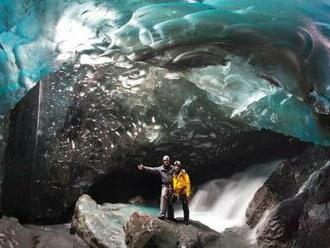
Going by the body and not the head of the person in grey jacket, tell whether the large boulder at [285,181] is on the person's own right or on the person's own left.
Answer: on the person's own left

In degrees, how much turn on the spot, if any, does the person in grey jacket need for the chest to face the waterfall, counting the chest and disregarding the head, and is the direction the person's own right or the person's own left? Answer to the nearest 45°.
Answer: approximately 135° to the person's own left

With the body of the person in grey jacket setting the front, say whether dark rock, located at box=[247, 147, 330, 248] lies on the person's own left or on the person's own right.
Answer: on the person's own left

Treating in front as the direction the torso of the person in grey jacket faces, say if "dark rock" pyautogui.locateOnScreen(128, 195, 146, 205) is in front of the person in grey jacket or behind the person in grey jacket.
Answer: behind

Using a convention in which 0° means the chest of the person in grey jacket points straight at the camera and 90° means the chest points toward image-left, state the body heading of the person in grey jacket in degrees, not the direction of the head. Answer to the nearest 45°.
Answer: approximately 0°
